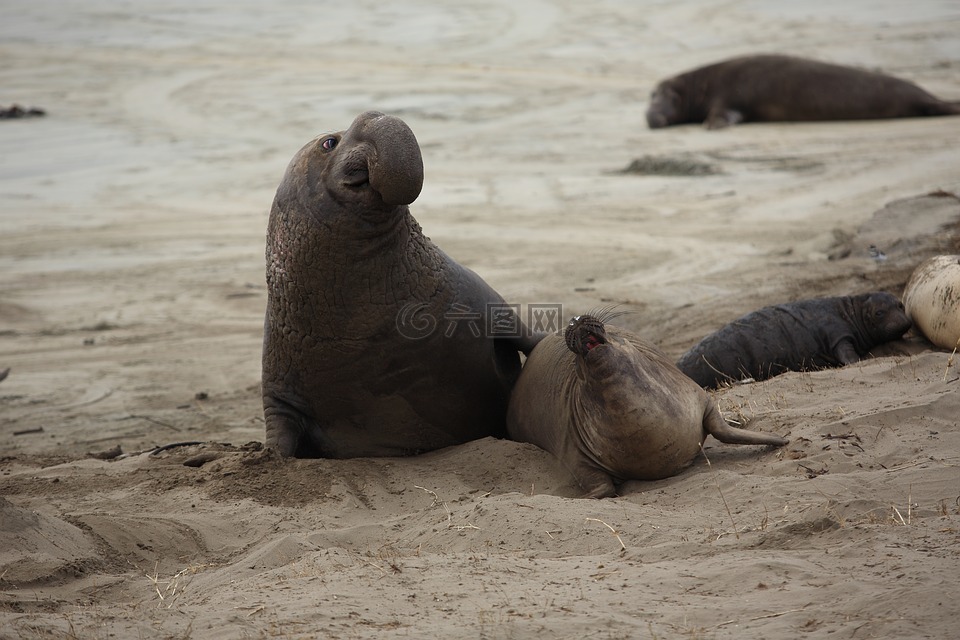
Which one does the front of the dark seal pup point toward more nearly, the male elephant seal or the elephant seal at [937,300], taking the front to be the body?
the elephant seal

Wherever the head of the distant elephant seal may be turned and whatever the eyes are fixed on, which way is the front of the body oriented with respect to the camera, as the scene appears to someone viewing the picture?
to the viewer's left

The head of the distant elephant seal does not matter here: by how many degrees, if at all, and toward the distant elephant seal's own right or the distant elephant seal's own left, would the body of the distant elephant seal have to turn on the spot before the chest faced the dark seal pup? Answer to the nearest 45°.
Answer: approximately 90° to the distant elephant seal's own left

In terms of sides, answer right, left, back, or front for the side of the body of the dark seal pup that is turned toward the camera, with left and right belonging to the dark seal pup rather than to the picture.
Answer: right

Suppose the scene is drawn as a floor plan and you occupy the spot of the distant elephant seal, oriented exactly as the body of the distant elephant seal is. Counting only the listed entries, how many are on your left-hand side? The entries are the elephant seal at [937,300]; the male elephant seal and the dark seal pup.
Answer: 3

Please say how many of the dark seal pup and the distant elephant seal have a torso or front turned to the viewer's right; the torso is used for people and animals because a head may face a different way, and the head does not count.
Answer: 1

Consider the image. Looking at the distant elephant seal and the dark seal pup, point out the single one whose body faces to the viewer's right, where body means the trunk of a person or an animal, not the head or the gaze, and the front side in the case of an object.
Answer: the dark seal pup

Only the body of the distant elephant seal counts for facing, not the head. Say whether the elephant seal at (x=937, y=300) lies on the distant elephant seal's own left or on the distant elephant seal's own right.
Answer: on the distant elephant seal's own left

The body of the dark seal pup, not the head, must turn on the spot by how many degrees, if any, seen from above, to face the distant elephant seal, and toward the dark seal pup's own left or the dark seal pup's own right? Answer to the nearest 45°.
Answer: approximately 90° to the dark seal pup's own left
